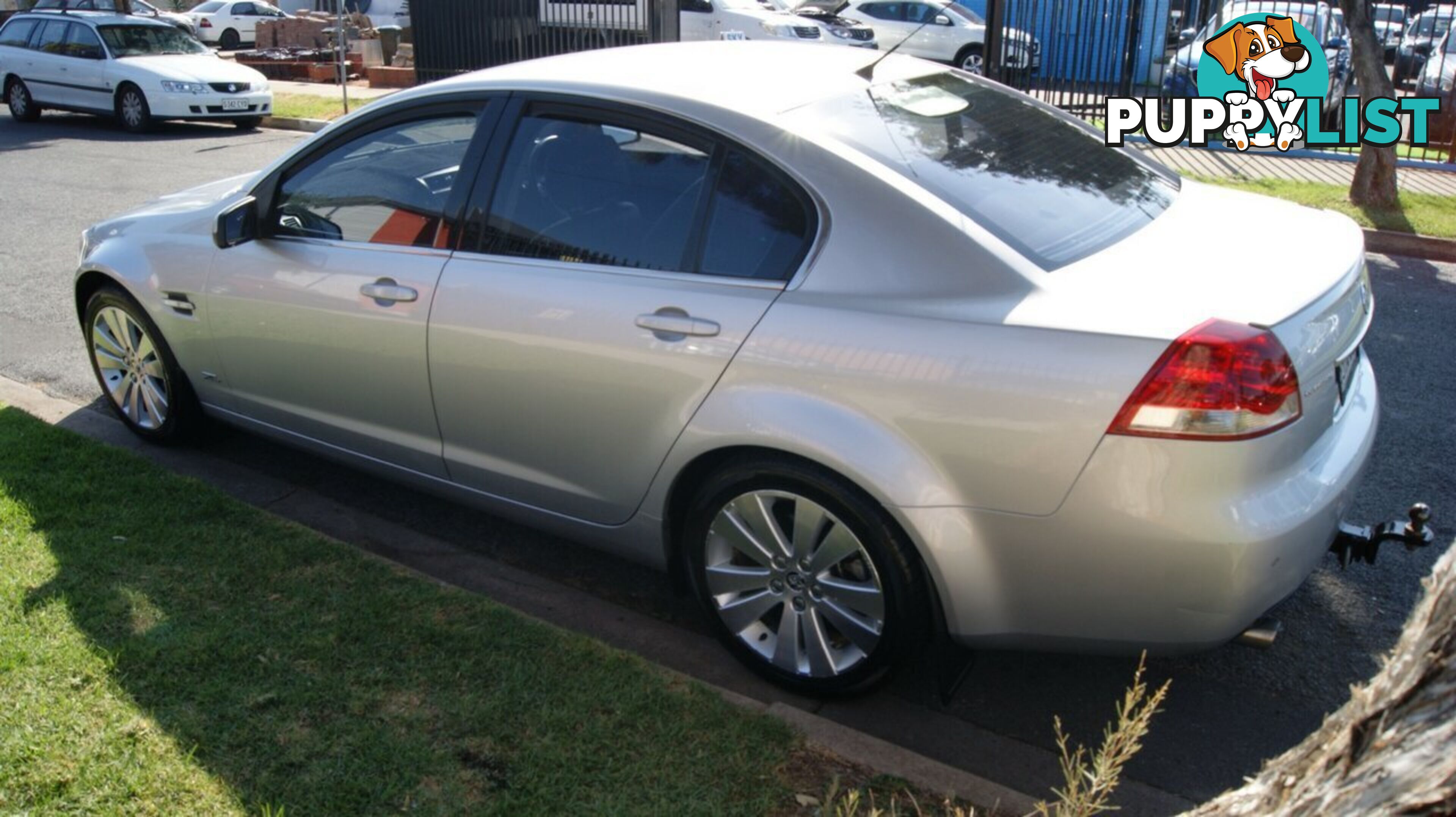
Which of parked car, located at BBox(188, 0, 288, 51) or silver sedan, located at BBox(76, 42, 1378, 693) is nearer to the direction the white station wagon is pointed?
the silver sedan

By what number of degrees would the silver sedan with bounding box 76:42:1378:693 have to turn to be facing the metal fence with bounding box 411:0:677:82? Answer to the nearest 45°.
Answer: approximately 45° to its right

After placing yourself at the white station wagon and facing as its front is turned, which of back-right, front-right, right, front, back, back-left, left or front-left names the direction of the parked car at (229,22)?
back-left

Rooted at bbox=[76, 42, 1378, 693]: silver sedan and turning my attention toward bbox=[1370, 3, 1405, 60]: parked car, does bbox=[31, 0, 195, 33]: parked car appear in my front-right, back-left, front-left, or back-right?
front-left

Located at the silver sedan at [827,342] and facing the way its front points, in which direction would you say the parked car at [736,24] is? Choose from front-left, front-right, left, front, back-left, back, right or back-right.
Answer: front-right

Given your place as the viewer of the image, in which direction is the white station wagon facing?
facing the viewer and to the right of the viewer

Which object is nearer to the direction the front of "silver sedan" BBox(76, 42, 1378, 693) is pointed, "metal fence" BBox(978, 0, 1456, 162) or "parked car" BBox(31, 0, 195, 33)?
the parked car

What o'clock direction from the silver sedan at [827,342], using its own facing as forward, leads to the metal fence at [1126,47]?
The metal fence is roughly at 2 o'clock from the silver sedan.

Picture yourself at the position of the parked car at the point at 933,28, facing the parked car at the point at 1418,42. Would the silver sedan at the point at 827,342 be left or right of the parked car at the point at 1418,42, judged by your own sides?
right

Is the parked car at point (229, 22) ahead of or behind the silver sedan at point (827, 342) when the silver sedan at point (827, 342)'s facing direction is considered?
ahead

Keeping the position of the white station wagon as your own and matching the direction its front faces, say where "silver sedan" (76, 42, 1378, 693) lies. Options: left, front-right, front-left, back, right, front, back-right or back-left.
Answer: front-right

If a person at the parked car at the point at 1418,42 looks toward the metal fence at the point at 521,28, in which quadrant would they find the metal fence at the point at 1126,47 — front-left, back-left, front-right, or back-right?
front-left

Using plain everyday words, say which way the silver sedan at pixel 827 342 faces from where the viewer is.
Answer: facing away from the viewer and to the left of the viewer
